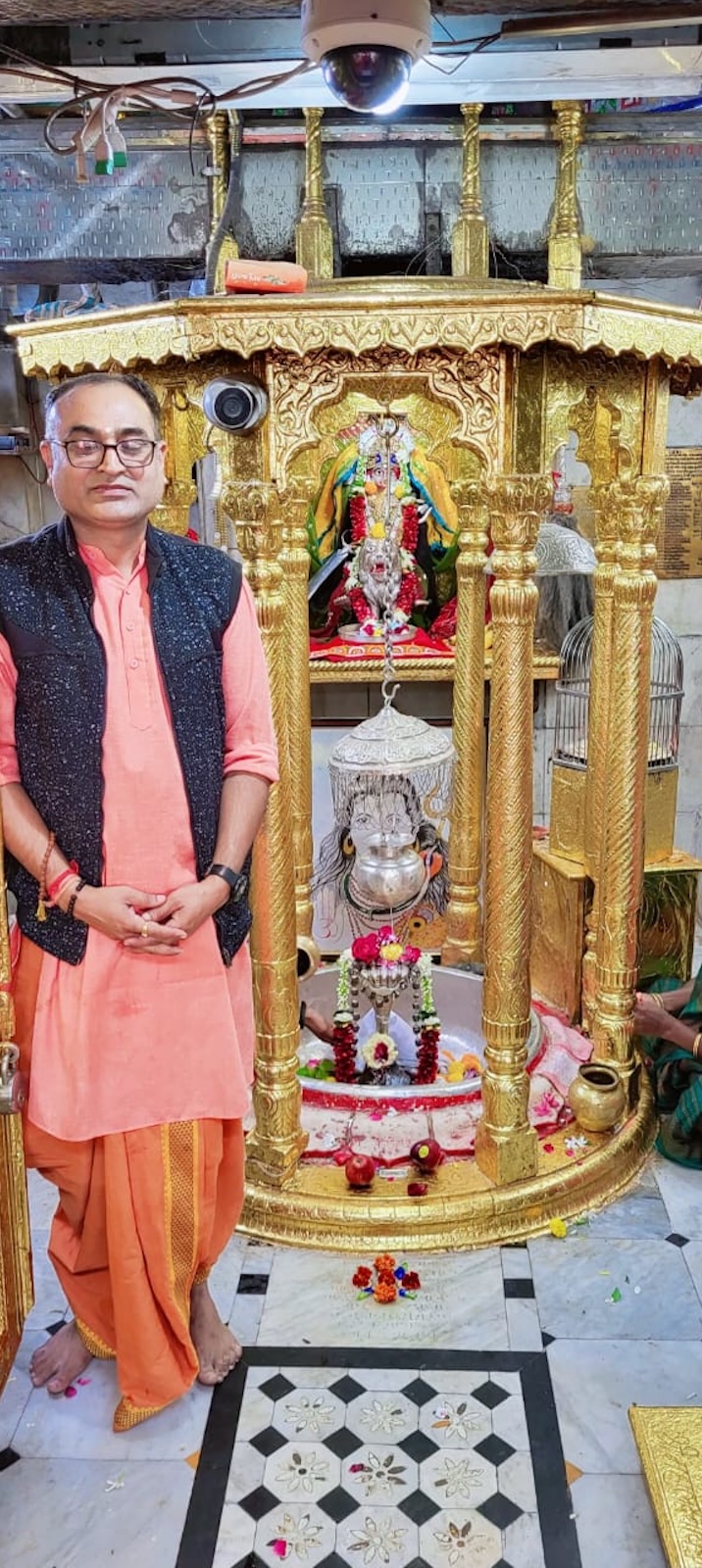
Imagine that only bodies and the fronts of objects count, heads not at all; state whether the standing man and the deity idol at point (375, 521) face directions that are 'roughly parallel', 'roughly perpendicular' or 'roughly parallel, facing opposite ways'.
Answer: roughly parallel

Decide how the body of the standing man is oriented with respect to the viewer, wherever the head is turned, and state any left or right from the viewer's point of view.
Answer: facing the viewer

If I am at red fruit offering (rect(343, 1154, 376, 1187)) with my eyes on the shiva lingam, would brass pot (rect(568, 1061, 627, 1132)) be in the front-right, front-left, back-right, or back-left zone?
front-right

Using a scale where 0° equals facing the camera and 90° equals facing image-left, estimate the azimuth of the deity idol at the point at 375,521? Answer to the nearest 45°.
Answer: approximately 0°

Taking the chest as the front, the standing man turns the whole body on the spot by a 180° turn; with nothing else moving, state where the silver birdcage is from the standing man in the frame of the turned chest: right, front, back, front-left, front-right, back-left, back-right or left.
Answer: front-right

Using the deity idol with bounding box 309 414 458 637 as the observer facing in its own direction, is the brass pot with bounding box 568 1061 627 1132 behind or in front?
in front

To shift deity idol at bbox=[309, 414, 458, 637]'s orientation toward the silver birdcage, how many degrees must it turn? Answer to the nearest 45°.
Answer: approximately 45° to its left

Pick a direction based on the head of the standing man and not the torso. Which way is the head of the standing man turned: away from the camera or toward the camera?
toward the camera

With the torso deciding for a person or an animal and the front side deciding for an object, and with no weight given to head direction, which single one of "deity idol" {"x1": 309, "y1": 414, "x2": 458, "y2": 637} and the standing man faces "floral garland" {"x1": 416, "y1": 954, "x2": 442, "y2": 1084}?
the deity idol

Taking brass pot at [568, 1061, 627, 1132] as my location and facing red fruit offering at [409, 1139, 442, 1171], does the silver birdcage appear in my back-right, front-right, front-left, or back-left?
back-right

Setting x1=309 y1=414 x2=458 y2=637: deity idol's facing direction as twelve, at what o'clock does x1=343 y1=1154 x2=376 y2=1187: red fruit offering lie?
The red fruit offering is roughly at 12 o'clock from the deity idol.

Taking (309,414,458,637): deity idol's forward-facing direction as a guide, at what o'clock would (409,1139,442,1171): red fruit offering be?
The red fruit offering is roughly at 12 o'clock from the deity idol.

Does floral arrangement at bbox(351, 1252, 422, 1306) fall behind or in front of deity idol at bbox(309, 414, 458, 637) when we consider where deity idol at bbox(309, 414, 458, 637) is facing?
in front

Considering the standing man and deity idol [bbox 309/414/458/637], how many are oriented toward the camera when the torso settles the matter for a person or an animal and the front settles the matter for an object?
2

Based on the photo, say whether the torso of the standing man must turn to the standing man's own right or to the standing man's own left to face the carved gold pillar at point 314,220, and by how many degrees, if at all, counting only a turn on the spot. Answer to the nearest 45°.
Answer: approximately 180°
